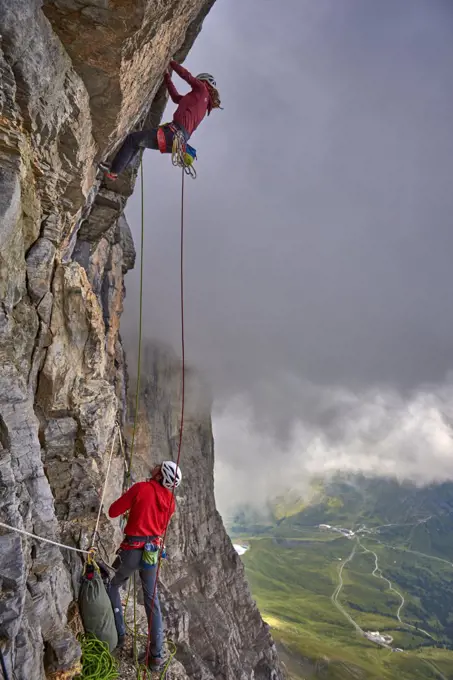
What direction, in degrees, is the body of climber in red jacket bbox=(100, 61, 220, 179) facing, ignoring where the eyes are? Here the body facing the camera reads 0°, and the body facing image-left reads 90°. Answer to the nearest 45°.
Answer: approximately 90°
